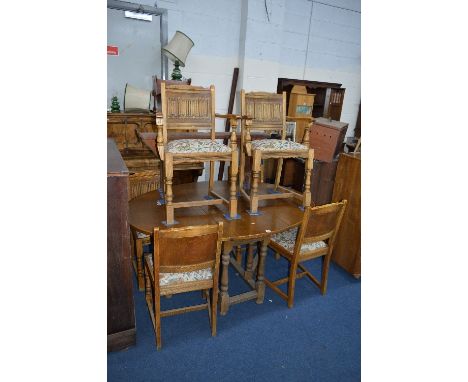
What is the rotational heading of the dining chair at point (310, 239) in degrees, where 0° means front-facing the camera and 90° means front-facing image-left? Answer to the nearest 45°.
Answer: approximately 135°

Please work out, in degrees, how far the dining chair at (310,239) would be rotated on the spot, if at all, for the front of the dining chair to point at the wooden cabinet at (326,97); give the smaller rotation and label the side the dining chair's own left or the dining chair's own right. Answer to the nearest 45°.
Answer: approximately 45° to the dining chair's own right

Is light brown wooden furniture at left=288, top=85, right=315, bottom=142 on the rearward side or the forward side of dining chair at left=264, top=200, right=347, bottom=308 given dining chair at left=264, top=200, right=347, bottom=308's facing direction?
on the forward side

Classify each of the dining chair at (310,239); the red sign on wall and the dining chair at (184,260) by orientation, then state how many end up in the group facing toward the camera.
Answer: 1

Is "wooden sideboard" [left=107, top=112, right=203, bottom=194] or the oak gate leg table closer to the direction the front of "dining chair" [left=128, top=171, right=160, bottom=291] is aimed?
the oak gate leg table

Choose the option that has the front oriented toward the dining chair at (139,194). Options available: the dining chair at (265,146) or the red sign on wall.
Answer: the red sign on wall

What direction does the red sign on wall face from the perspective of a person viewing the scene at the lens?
facing the viewer

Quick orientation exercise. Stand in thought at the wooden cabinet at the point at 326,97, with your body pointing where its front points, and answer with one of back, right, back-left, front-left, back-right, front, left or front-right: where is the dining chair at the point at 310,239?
front-left

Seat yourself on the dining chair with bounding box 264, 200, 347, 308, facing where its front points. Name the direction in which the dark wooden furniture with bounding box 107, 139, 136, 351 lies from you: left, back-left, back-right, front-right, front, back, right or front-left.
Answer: left

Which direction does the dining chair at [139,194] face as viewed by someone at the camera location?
facing the viewer and to the right of the viewer

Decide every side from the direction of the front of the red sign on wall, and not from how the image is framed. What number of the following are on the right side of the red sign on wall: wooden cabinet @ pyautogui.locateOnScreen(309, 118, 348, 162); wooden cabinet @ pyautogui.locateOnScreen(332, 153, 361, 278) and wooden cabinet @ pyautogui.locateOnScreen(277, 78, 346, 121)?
0

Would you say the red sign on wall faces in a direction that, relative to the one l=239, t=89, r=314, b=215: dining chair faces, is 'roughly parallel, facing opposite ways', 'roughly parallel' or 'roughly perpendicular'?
roughly parallel
